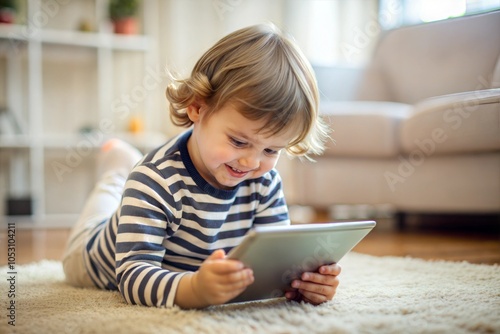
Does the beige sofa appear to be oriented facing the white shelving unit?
no

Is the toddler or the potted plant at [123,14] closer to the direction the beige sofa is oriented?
the toddler

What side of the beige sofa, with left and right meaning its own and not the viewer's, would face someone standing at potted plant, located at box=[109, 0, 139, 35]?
right

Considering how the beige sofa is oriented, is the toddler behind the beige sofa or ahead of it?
ahead

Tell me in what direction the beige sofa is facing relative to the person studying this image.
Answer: facing the viewer and to the left of the viewer

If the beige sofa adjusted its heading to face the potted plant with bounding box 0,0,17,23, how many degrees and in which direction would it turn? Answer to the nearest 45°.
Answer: approximately 45° to its right
